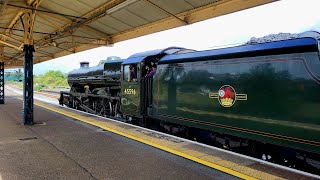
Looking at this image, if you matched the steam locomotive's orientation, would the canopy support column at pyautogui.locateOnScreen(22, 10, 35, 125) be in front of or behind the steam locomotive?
in front

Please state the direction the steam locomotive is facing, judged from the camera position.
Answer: facing away from the viewer and to the left of the viewer
